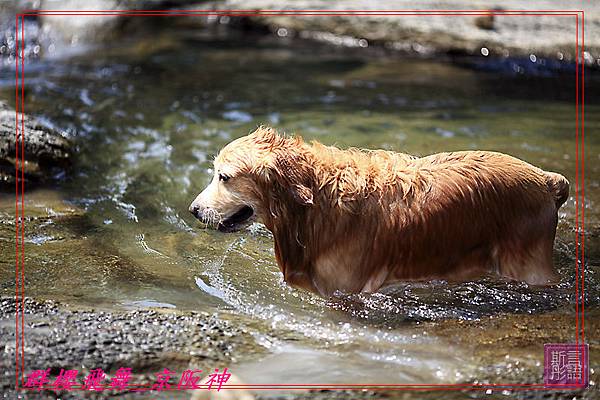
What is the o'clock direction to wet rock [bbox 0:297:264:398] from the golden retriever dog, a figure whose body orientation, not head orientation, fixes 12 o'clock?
The wet rock is roughly at 11 o'clock from the golden retriever dog.

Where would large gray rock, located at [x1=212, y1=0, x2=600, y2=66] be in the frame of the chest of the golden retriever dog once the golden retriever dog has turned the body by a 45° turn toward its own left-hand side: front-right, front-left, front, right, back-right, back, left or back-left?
back-right

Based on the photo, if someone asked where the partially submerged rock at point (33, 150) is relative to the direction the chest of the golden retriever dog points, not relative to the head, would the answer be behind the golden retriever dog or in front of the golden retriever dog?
in front

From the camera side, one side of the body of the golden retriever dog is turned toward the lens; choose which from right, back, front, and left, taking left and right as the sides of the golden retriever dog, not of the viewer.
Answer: left
